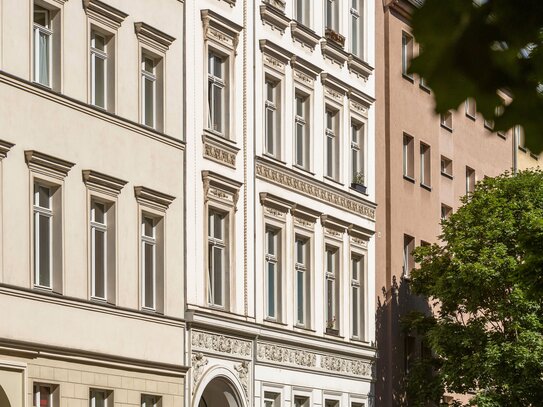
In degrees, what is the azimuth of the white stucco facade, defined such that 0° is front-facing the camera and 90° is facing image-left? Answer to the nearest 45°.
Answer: approximately 315°

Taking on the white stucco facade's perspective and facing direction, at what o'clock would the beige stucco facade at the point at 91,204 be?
The beige stucco facade is roughly at 2 o'clock from the white stucco facade.

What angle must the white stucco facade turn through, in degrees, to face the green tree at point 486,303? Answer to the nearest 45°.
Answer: approximately 90° to its left

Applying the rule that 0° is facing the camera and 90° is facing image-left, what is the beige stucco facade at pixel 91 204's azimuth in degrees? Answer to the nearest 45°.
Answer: approximately 315°
